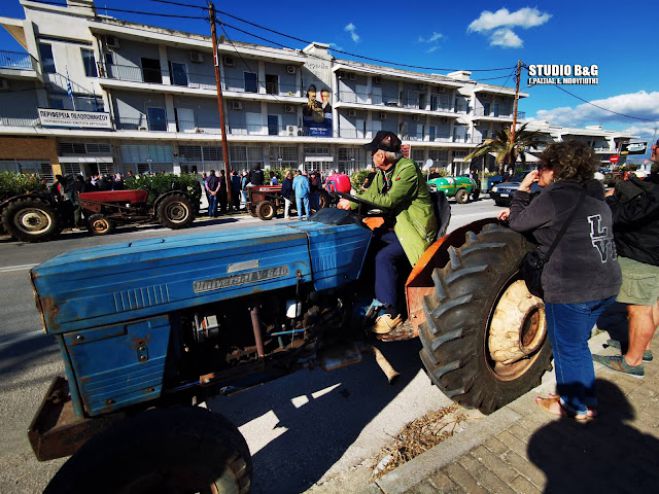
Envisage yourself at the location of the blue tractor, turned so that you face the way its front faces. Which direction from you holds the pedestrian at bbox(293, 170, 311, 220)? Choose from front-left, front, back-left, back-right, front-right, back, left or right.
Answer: back-right

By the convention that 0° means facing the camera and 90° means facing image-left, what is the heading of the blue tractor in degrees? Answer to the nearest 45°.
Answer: approximately 45°

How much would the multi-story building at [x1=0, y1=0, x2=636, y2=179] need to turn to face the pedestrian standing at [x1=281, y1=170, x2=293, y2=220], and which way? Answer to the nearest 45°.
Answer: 0° — it already faces them

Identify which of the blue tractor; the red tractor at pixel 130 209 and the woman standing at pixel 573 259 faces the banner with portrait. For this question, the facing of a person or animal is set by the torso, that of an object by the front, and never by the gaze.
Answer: the woman standing

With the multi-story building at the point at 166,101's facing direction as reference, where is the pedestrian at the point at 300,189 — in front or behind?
in front

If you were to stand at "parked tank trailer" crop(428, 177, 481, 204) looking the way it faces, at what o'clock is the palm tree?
The palm tree is roughly at 5 o'clock from the parked tank trailer.

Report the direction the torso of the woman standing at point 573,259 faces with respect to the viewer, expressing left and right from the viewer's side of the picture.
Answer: facing away from the viewer and to the left of the viewer

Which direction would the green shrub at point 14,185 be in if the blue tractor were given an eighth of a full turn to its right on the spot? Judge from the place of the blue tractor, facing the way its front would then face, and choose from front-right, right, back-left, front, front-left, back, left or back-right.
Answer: front-right

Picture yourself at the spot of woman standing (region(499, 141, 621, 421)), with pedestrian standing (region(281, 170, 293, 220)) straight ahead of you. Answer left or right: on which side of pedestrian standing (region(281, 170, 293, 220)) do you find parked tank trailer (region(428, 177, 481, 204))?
right

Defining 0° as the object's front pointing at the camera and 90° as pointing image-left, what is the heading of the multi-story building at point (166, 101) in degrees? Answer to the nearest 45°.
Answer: approximately 315°
